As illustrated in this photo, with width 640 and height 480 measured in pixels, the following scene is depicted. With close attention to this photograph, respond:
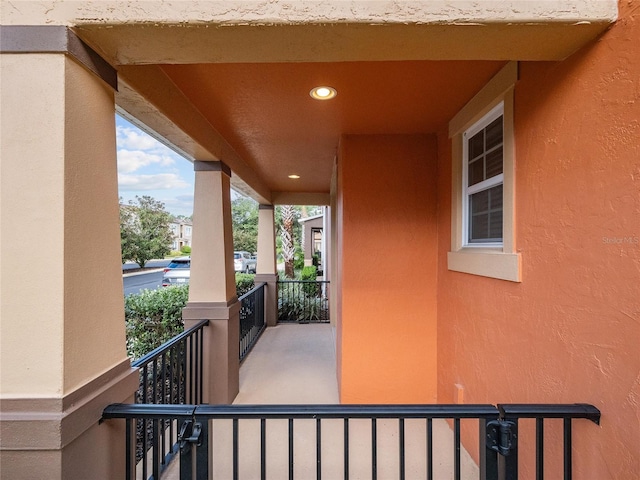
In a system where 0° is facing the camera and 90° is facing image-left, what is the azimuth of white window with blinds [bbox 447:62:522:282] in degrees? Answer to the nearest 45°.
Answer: approximately 45°

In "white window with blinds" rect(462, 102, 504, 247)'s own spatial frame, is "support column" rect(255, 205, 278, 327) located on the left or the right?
on its right

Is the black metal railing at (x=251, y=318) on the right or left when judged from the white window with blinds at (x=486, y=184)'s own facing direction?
on its right

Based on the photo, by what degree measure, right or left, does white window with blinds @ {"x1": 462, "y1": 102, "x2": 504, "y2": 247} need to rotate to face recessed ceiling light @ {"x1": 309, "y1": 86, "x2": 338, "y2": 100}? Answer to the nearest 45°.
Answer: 0° — it already faces it

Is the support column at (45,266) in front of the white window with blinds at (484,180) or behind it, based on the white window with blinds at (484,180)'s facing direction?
in front

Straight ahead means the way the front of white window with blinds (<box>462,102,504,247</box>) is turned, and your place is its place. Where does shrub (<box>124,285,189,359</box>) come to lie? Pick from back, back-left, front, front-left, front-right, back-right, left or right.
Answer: front-right

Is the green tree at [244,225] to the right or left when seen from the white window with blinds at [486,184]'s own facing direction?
on its right

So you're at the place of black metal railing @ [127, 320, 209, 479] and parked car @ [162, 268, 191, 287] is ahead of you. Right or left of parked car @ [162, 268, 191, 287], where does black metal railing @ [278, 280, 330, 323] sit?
right

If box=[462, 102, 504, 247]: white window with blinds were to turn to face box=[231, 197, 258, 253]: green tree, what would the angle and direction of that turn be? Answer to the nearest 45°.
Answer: approximately 90° to its right

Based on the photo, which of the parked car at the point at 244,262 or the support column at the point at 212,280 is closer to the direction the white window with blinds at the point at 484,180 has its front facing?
the support column

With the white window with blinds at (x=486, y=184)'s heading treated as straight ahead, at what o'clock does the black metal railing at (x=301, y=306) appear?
The black metal railing is roughly at 3 o'clock from the white window with blinds.
